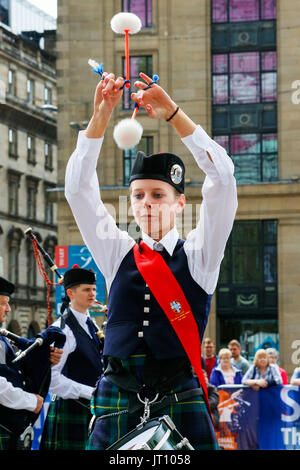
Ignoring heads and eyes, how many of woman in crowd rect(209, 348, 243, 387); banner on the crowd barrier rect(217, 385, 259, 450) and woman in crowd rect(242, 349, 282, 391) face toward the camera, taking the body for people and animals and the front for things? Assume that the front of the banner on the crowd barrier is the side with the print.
3

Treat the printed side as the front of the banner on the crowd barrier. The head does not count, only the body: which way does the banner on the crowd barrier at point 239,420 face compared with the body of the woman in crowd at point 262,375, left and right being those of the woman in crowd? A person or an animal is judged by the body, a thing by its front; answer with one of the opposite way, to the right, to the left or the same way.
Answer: the same way

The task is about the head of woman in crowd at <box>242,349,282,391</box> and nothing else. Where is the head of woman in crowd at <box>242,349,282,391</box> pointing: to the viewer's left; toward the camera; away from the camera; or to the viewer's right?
toward the camera

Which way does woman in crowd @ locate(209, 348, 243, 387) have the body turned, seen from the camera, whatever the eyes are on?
toward the camera

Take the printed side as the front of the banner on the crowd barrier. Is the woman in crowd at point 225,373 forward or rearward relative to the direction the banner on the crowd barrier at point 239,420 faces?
rearward

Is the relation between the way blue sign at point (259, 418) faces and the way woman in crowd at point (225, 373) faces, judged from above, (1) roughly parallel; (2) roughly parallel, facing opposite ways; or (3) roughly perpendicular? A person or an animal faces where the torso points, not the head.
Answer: roughly parallel

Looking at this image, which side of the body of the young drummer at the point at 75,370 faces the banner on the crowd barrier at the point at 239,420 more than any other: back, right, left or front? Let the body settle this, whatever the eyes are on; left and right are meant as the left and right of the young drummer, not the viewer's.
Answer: left

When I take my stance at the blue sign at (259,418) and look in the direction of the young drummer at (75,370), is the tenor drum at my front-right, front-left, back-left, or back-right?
front-left

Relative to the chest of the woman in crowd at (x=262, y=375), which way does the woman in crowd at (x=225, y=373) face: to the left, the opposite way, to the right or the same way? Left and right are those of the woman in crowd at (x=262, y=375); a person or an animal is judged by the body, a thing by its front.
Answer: the same way

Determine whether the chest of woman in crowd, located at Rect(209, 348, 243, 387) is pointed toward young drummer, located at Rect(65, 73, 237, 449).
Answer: yes

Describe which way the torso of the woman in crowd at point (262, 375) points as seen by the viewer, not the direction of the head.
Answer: toward the camera

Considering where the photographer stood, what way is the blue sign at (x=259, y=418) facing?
facing the viewer

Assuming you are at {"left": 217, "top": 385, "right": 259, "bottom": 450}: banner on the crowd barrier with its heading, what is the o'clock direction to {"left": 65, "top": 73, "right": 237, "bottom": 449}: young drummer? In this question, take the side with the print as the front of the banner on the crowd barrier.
The young drummer is roughly at 12 o'clock from the banner on the crowd barrier.

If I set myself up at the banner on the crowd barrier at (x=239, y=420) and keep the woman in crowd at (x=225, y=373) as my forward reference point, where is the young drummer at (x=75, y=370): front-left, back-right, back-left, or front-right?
back-left

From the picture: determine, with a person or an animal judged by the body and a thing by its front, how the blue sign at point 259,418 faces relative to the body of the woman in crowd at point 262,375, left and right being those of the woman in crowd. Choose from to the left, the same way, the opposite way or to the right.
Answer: the same way

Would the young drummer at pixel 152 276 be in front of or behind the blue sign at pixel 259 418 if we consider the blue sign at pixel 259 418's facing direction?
in front
